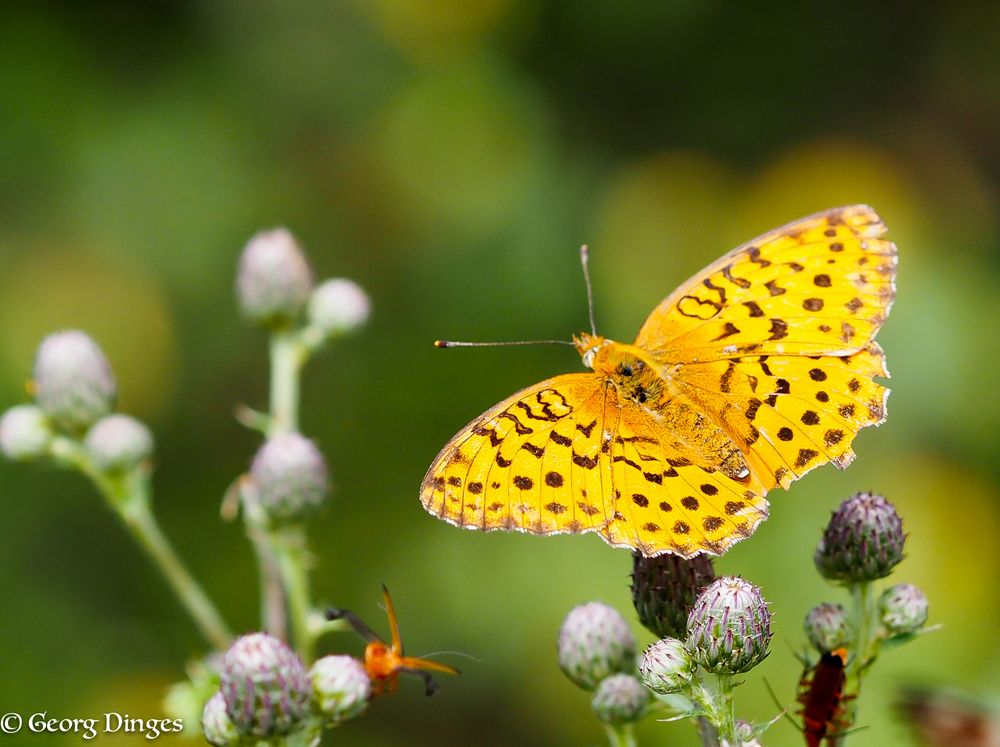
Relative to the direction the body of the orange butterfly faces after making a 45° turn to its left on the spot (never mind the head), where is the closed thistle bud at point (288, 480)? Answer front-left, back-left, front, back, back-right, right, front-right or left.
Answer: front

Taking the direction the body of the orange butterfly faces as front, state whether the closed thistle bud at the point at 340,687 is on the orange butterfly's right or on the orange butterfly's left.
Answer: on the orange butterfly's left

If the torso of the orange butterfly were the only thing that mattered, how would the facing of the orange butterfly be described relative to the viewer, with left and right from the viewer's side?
facing away from the viewer and to the left of the viewer

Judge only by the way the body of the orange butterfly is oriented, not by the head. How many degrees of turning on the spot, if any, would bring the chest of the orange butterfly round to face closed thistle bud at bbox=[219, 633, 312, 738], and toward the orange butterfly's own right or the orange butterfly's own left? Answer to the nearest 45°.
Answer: approximately 45° to the orange butterfly's own left

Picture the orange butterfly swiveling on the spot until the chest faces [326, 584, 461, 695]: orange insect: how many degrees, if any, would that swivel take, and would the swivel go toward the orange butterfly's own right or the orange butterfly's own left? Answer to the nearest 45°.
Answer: approximately 45° to the orange butterfly's own left

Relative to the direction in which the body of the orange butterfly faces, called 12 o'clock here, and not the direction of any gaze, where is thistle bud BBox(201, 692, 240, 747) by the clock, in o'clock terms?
The thistle bud is roughly at 10 o'clock from the orange butterfly.

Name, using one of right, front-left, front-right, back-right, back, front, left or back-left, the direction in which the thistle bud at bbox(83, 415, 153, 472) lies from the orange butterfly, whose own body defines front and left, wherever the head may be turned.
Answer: front-left
